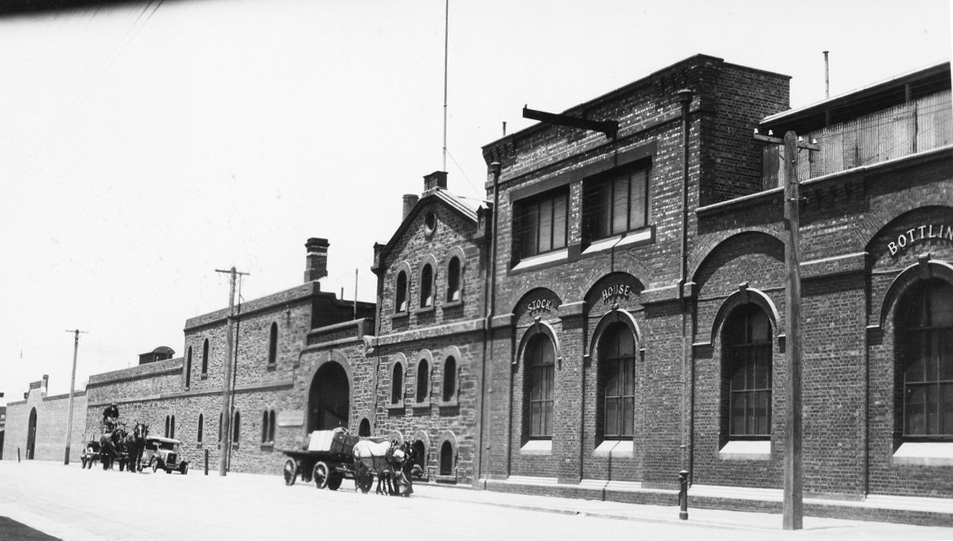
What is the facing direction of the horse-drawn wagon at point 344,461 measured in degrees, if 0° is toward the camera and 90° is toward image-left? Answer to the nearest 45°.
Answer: approximately 315°

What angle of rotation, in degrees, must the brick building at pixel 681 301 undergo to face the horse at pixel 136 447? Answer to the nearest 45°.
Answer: approximately 90° to its right

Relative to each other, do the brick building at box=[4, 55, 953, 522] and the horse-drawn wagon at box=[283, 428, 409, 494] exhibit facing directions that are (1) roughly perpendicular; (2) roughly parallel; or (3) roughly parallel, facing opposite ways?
roughly perpendicular

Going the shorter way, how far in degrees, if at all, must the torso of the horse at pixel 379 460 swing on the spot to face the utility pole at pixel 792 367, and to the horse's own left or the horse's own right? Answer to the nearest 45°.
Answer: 0° — it already faces it

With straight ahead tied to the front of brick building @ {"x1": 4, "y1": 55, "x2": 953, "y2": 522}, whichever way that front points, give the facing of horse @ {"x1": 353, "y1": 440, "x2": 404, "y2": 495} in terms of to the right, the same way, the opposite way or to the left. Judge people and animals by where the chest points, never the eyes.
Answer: to the left

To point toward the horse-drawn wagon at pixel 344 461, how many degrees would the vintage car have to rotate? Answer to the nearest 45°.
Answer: approximately 45° to its right

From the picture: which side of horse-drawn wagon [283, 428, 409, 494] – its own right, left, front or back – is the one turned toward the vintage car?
back

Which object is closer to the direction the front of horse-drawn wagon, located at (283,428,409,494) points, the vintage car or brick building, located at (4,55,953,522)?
the brick building

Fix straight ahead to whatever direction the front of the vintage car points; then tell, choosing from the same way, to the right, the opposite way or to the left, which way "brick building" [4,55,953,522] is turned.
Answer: to the right

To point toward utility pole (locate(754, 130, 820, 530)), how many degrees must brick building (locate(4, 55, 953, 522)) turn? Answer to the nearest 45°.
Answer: approximately 45° to its left
